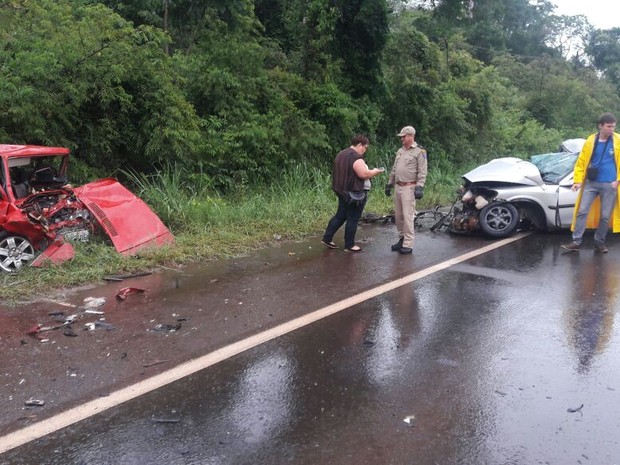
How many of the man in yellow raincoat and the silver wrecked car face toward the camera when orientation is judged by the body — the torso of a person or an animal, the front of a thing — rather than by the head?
1

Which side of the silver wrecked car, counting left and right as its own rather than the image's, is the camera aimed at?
left

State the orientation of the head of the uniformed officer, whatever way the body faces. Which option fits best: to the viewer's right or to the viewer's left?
to the viewer's left

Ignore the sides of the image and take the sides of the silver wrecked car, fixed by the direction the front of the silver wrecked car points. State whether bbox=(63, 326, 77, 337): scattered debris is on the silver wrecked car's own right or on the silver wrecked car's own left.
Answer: on the silver wrecked car's own left

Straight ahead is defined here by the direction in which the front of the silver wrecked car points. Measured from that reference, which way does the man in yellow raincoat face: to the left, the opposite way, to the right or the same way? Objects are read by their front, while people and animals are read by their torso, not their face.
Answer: to the left

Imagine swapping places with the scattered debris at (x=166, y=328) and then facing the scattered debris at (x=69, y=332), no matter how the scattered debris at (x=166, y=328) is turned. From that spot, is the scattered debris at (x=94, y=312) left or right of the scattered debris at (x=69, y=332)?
right

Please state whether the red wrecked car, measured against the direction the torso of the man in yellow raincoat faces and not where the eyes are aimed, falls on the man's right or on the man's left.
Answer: on the man's right

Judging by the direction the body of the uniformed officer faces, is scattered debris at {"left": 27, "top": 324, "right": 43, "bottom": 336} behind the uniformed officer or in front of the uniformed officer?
in front

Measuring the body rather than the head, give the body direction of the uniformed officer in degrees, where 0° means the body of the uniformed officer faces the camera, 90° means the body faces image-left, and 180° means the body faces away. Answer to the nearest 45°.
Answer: approximately 45°

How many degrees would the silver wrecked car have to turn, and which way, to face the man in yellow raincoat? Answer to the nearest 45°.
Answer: approximately 135° to its left

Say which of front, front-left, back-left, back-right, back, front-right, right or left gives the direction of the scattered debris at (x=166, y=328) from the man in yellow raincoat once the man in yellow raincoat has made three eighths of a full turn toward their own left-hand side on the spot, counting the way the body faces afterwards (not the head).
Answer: back

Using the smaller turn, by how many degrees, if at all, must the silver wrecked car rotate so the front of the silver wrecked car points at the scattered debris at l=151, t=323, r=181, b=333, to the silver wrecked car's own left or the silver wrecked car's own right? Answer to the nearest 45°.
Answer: approximately 45° to the silver wrecked car's own left

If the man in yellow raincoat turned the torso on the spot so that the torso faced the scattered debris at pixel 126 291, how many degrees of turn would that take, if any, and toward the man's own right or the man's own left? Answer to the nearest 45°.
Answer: approximately 45° to the man's own right

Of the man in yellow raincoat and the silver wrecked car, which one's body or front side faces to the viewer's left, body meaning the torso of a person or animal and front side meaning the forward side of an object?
the silver wrecked car

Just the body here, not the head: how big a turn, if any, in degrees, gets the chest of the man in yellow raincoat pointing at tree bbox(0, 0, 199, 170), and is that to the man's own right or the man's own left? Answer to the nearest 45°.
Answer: approximately 90° to the man's own right
